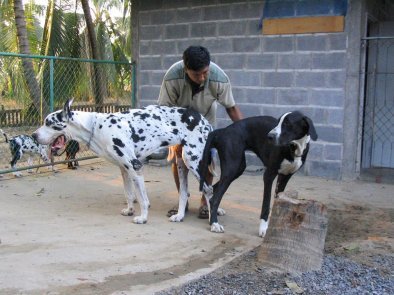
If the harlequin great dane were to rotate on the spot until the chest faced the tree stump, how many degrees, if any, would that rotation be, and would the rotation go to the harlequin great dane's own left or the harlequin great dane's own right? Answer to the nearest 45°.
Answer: approximately 135° to the harlequin great dane's own left

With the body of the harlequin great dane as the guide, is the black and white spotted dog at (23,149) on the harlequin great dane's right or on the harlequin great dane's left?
on the harlequin great dane's right

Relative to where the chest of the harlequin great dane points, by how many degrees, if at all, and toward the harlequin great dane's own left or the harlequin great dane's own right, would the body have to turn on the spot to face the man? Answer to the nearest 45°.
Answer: approximately 180°

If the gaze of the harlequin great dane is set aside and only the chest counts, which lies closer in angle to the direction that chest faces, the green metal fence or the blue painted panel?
the green metal fence

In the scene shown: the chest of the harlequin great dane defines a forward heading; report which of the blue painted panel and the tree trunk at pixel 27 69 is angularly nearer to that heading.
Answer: the tree trunk

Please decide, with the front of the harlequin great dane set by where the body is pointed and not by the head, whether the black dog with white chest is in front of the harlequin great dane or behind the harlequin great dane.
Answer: behind

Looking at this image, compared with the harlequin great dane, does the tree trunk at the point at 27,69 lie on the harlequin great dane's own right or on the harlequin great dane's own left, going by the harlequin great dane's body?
on the harlequin great dane's own right

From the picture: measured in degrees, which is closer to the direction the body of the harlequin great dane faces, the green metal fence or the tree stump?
the green metal fence

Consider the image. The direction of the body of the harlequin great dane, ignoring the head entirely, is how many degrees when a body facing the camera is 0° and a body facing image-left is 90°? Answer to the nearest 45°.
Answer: approximately 90°

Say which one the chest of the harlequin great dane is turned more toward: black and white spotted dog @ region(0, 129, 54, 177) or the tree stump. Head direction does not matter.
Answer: the black and white spotted dog
